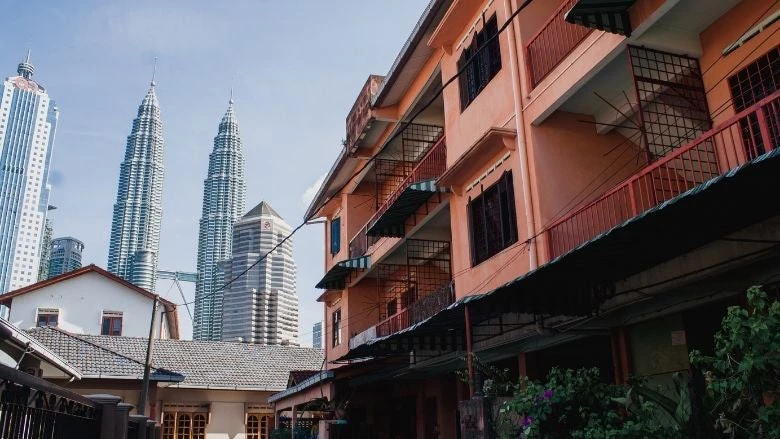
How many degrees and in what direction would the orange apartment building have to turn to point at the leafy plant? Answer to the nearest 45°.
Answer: approximately 45° to its left

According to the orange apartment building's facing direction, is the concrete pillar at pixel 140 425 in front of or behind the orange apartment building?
in front

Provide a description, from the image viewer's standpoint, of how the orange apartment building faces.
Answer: facing the viewer and to the left of the viewer

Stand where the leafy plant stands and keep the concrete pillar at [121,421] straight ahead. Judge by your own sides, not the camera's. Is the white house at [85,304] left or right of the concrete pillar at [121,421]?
right

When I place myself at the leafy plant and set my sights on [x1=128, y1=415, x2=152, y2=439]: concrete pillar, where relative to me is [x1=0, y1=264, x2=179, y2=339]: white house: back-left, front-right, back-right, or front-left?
front-right

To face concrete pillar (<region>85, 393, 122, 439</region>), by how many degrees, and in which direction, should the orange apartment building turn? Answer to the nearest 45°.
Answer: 0° — it already faces it

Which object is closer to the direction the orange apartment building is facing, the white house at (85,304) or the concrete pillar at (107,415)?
the concrete pillar

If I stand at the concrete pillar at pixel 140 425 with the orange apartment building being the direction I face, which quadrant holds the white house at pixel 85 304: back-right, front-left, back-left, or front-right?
back-left

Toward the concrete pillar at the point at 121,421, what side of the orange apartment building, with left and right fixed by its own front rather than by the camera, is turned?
front

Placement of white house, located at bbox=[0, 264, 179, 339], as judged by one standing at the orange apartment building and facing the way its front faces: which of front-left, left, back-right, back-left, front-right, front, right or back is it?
right

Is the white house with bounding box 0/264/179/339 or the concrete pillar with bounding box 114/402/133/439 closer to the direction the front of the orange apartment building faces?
the concrete pillar
